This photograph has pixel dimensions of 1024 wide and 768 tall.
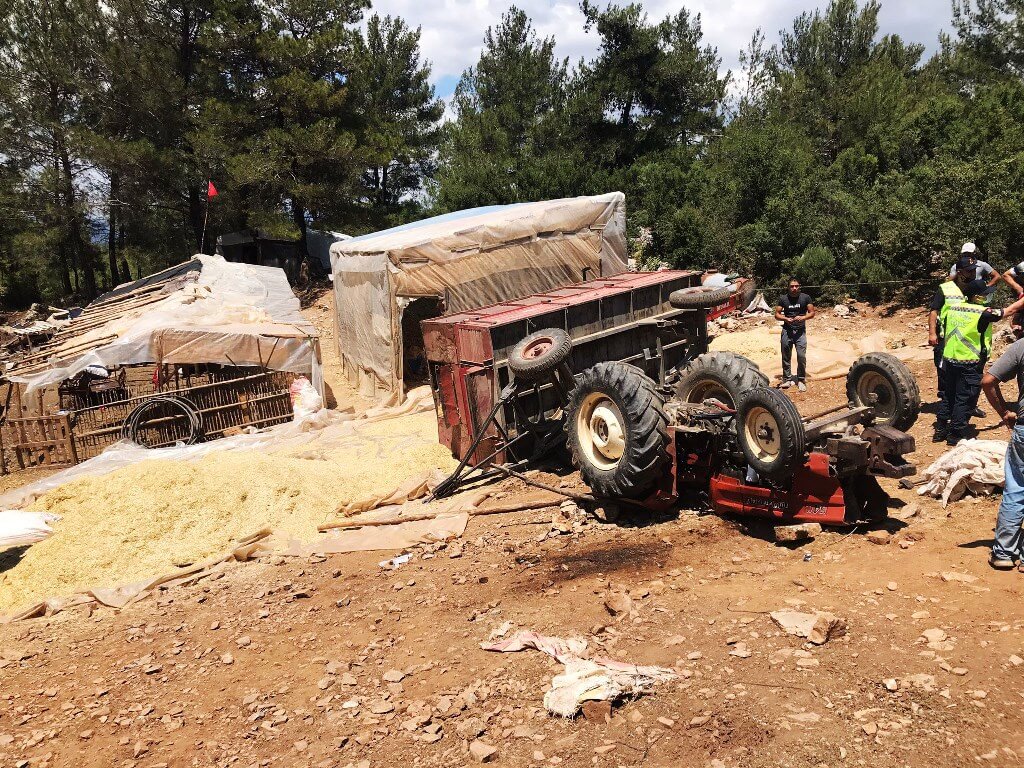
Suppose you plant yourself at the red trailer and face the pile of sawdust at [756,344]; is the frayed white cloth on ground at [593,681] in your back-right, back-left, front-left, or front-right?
back-right

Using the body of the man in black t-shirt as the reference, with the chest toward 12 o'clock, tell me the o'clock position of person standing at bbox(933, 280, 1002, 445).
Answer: The person standing is roughly at 11 o'clock from the man in black t-shirt.

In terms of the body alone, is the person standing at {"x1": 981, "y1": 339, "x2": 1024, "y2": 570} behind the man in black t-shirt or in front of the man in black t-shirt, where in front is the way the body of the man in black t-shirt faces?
in front

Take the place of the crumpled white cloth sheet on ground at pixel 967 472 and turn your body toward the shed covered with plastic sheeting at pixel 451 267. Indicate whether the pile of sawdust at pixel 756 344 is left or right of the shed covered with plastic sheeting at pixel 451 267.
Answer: right

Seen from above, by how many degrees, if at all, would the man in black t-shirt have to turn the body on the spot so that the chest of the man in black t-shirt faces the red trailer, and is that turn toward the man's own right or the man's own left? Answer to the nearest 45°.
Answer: approximately 45° to the man's own right

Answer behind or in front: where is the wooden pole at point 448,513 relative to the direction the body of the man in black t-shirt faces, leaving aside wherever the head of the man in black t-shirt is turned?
in front

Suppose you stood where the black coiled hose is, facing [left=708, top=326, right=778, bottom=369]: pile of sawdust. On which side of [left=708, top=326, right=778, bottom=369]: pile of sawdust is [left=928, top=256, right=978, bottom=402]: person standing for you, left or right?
right

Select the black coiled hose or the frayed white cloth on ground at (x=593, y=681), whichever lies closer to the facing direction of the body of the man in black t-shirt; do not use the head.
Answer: the frayed white cloth on ground
